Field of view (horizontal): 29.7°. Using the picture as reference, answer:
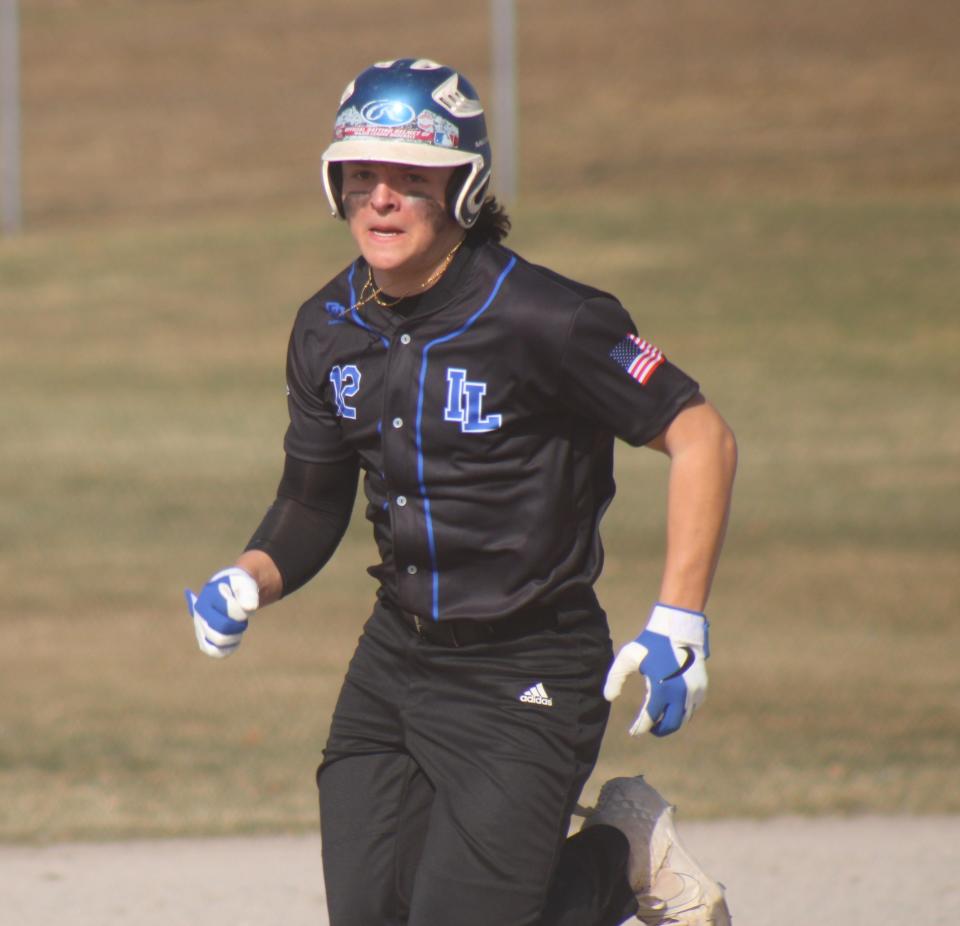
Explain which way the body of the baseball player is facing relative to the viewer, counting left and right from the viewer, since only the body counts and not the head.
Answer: facing the viewer and to the left of the viewer
